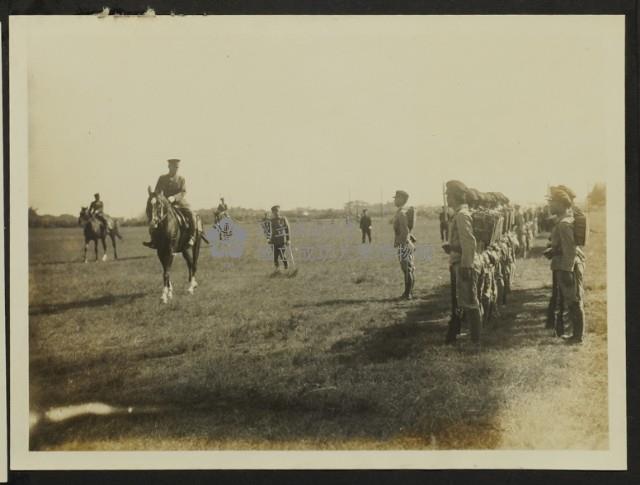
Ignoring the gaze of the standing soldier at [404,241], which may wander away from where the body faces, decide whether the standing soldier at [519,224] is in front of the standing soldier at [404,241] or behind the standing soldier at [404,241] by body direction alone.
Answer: behind

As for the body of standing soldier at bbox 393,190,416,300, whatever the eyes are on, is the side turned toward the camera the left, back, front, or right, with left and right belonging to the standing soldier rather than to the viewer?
left

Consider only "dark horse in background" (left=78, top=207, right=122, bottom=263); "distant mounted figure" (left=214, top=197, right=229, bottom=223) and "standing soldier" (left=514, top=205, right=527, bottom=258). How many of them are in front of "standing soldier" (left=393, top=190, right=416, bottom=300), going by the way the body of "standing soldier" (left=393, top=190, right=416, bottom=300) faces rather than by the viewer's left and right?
2

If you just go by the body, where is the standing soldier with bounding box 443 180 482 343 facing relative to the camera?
to the viewer's left

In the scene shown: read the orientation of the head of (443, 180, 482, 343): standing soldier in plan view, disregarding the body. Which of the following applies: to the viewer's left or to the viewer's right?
to the viewer's left

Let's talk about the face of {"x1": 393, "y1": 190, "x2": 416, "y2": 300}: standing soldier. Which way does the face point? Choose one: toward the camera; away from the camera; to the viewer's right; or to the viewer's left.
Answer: to the viewer's left

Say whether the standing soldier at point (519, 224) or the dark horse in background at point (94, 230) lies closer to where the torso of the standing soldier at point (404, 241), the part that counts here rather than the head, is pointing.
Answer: the dark horse in background
